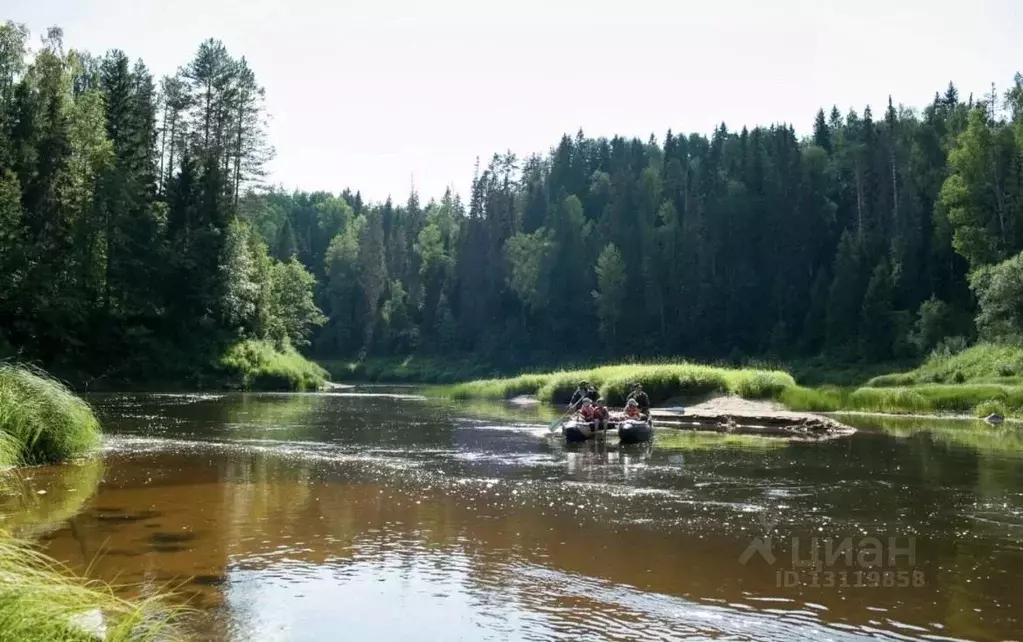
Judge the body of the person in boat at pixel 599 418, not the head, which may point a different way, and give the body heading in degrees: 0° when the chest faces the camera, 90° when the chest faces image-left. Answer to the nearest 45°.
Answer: approximately 0°

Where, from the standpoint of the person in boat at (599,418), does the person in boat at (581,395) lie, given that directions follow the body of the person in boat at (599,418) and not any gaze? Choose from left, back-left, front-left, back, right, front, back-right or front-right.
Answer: back
